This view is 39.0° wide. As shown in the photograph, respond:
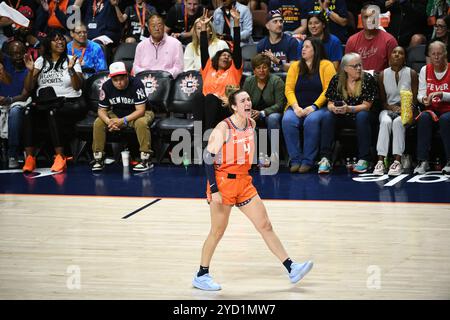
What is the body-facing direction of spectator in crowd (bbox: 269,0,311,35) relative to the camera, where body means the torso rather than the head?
toward the camera

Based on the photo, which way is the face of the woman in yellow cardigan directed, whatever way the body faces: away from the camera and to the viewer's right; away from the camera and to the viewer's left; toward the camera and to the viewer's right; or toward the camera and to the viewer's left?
toward the camera and to the viewer's left

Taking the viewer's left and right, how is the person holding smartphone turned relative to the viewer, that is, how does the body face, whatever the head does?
facing the viewer

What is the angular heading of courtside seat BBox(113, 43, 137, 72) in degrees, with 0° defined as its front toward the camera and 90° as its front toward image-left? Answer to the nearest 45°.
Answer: approximately 0°

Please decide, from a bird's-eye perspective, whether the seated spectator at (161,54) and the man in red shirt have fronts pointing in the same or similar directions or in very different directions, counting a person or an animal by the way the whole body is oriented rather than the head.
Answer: same or similar directions

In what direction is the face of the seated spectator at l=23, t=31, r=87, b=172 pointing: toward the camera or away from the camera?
toward the camera

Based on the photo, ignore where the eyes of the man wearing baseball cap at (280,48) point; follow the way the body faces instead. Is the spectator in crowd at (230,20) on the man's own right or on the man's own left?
on the man's own right

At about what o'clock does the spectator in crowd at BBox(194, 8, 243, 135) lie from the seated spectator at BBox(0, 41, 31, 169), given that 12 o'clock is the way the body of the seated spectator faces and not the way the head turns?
The spectator in crowd is roughly at 10 o'clock from the seated spectator.

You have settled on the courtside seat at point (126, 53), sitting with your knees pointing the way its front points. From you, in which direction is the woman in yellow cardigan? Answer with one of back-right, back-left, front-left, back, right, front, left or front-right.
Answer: front-left

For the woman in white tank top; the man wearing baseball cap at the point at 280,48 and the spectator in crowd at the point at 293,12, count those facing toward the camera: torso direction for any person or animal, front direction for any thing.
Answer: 3

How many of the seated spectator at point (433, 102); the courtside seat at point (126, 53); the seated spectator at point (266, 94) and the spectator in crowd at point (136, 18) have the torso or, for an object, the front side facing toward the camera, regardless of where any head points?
4

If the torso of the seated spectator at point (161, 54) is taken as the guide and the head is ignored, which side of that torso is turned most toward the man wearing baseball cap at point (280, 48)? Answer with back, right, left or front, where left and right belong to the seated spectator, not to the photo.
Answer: left

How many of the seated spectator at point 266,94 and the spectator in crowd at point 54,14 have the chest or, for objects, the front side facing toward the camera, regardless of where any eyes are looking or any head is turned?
2

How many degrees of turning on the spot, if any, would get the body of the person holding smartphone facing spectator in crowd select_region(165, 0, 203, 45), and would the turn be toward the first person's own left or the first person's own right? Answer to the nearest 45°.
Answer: approximately 135° to the first person's own right

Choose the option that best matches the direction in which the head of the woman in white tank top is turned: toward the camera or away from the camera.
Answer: toward the camera

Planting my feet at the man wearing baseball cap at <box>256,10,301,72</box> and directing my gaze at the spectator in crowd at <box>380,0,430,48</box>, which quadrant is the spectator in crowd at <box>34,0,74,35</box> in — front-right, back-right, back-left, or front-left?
back-left
